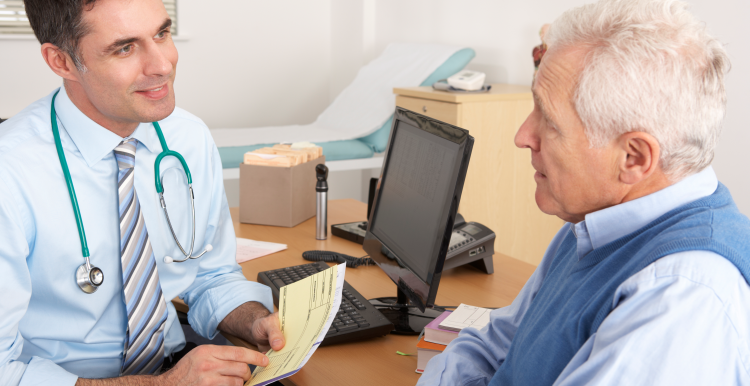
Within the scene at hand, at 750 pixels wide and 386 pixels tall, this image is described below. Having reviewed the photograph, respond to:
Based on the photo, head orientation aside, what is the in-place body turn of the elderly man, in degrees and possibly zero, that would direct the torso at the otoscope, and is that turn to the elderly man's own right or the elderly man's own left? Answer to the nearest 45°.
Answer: approximately 45° to the elderly man's own right

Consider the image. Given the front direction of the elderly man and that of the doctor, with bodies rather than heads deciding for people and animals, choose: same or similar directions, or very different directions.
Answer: very different directions

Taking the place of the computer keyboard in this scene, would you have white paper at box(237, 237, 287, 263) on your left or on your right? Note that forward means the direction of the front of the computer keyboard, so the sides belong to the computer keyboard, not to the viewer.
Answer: on your right

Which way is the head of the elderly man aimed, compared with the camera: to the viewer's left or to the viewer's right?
to the viewer's left

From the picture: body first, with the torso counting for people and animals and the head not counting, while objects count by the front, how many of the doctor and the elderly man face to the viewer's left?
1

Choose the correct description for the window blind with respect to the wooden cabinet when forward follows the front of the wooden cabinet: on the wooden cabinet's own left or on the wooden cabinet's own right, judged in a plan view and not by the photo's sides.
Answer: on the wooden cabinet's own right

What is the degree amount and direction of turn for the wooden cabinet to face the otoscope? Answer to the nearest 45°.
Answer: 0° — it already faces it

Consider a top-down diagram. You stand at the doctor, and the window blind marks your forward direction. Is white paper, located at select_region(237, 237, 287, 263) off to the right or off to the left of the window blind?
right

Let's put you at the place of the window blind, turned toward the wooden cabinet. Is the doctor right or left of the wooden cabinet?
right

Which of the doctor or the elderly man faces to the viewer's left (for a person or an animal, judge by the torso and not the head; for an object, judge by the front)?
the elderly man
